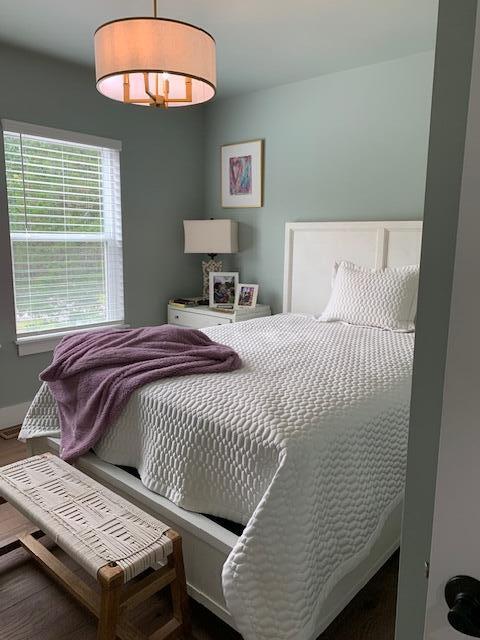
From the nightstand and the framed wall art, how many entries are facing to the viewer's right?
0

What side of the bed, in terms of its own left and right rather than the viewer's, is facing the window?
right

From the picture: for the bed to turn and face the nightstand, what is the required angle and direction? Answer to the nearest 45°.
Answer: approximately 135° to its right

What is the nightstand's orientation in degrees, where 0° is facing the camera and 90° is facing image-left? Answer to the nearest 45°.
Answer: approximately 45°

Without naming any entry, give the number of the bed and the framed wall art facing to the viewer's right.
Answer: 0

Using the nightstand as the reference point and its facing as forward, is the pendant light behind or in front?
in front

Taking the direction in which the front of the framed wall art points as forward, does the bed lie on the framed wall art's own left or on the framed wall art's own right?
on the framed wall art's own left

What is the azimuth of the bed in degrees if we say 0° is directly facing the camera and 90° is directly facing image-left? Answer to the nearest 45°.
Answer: approximately 45°
